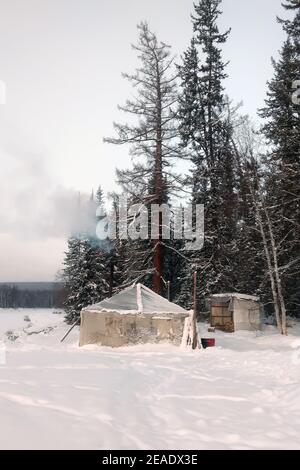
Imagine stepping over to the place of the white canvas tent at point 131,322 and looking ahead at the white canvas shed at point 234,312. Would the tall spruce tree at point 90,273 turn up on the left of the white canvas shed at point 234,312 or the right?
left

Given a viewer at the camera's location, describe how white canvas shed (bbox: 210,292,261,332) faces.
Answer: facing the viewer and to the left of the viewer

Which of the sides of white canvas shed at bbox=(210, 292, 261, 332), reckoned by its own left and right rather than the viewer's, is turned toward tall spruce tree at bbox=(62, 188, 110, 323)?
right

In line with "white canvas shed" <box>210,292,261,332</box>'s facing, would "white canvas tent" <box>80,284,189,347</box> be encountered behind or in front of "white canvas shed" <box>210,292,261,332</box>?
in front
